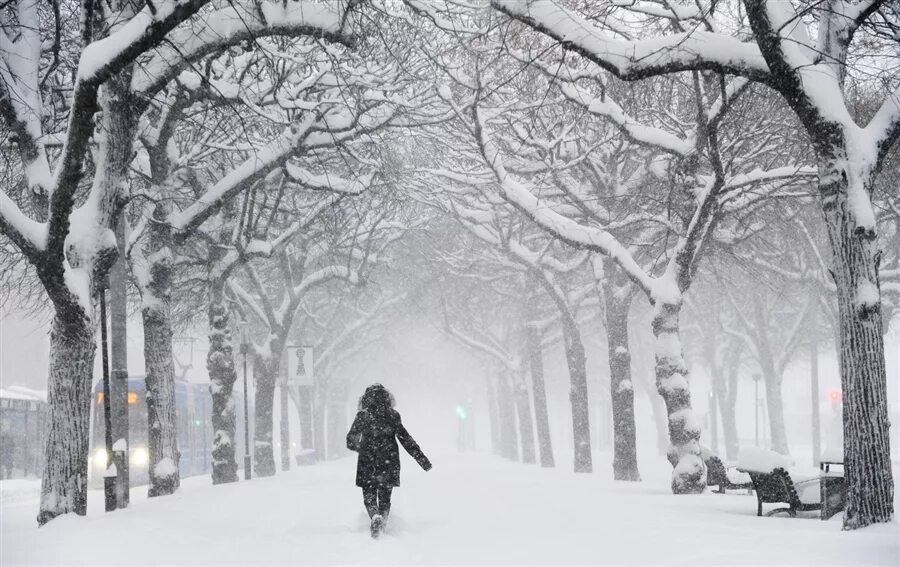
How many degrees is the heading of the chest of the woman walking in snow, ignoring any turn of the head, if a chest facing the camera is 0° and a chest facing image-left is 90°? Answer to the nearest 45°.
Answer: approximately 180°

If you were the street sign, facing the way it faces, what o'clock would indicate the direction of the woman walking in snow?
The woman walking in snow is roughly at 12 o'clock from the street sign.

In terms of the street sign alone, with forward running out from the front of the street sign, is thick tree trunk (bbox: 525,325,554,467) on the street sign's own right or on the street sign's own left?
on the street sign's own left

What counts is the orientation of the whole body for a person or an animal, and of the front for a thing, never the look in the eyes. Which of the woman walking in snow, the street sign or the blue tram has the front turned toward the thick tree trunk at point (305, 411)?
the woman walking in snow

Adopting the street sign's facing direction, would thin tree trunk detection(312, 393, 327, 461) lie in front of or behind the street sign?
behind

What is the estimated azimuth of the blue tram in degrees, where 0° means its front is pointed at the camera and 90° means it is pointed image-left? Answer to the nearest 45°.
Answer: approximately 45°

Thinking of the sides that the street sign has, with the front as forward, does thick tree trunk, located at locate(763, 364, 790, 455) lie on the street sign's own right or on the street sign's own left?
on the street sign's own left

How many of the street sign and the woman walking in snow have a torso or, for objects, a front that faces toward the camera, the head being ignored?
1

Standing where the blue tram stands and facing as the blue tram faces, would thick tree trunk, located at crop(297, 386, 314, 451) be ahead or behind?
behind

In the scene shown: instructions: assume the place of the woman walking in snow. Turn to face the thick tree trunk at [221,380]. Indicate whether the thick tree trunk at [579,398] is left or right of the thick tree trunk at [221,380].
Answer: right

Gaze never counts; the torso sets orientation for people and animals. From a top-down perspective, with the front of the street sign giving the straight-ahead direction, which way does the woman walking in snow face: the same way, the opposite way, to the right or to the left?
the opposite way
